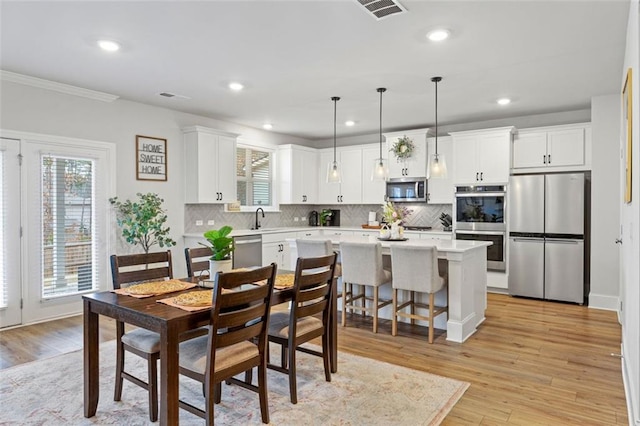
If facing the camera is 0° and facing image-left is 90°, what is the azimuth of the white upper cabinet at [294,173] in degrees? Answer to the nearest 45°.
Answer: approximately 315°

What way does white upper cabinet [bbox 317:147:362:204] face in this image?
toward the camera

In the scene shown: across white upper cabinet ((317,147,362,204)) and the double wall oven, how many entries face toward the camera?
2

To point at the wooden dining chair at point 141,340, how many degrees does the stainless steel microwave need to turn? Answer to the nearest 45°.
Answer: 0° — it already faces it

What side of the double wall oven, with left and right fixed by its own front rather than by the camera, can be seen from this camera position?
front

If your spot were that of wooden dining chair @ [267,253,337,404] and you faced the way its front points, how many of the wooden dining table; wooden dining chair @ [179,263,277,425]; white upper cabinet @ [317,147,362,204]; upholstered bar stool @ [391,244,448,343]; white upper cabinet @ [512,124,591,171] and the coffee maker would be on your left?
2

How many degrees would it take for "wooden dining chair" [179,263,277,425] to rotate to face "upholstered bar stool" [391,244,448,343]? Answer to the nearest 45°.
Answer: approximately 90° to its right

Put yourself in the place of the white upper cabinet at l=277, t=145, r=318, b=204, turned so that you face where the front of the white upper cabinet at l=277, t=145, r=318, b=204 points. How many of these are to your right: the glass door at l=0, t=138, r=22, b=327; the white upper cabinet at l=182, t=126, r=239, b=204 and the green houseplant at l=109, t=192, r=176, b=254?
3

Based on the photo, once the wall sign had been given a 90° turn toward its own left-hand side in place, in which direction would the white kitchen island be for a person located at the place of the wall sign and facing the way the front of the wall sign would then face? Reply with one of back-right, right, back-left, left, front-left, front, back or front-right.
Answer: right

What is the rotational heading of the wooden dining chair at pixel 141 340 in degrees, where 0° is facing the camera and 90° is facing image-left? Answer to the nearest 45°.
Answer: approximately 315°

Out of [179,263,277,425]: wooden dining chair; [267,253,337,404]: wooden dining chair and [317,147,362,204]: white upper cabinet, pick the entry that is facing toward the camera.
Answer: the white upper cabinet

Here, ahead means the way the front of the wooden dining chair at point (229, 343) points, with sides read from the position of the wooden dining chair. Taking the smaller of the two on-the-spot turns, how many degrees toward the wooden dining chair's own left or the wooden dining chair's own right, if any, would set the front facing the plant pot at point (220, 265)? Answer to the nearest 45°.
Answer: approximately 45° to the wooden dining chair's own right

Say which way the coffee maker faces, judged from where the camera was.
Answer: facing the viewer
